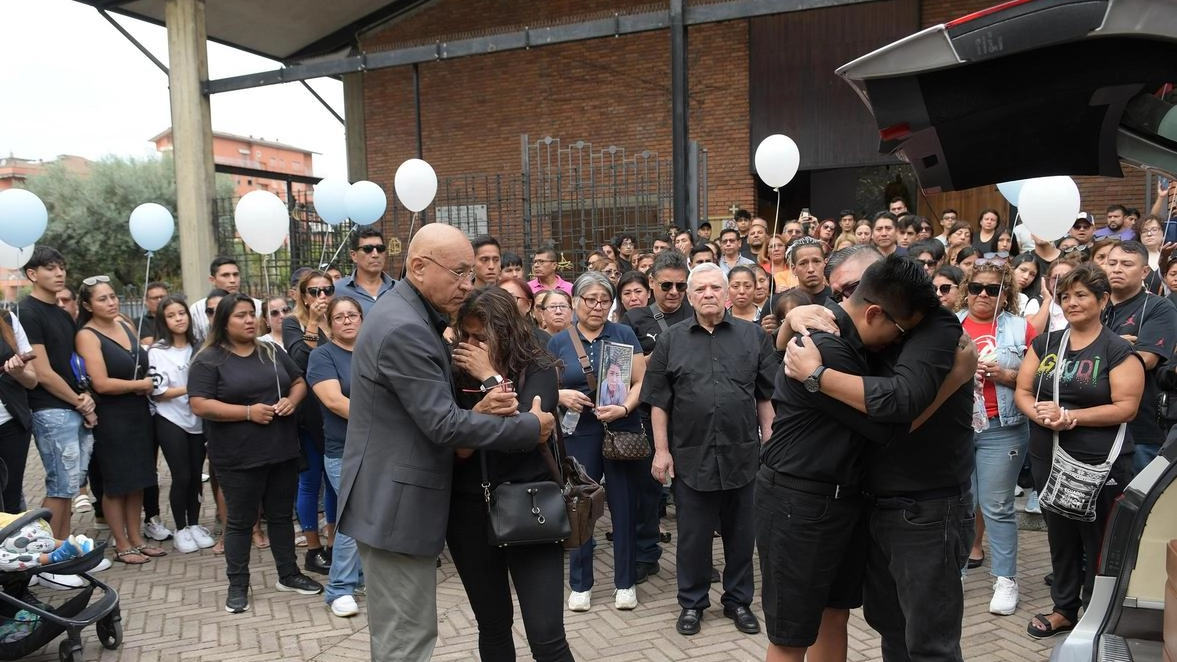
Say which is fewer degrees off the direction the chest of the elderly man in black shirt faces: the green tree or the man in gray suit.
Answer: the man in gray suit

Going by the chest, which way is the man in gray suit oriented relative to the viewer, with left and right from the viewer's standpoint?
facing to the right of the viewer

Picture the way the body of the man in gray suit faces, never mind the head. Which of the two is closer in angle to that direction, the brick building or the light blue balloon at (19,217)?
the brick building

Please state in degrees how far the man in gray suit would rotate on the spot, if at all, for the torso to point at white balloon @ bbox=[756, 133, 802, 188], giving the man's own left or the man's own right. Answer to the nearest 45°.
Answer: approximately 45° to the man's own left

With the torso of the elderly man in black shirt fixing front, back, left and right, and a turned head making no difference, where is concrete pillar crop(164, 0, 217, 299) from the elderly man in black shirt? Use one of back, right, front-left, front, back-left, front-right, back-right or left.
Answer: back-right

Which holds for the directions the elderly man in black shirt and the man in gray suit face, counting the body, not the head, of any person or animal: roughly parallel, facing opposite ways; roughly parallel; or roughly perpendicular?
roughly perpendicular

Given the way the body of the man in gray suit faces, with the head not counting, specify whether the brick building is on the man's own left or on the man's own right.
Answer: on the man's own left

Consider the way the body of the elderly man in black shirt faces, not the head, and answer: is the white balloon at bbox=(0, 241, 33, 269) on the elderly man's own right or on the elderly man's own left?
on the elderly man's own right

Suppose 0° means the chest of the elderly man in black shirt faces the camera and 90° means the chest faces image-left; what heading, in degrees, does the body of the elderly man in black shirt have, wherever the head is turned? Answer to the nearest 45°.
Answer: approximately 0°

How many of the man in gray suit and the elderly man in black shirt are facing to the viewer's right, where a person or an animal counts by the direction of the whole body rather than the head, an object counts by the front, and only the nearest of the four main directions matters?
1

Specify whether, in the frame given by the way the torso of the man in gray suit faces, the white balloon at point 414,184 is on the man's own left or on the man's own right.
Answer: on the man's own left

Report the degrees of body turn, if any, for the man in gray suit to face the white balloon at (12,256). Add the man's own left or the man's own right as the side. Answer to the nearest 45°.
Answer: approximately 135° to the man's own left

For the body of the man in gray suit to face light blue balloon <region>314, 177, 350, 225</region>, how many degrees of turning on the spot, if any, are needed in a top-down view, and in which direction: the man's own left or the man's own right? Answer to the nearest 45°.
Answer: approximately 90° to the man's own left
